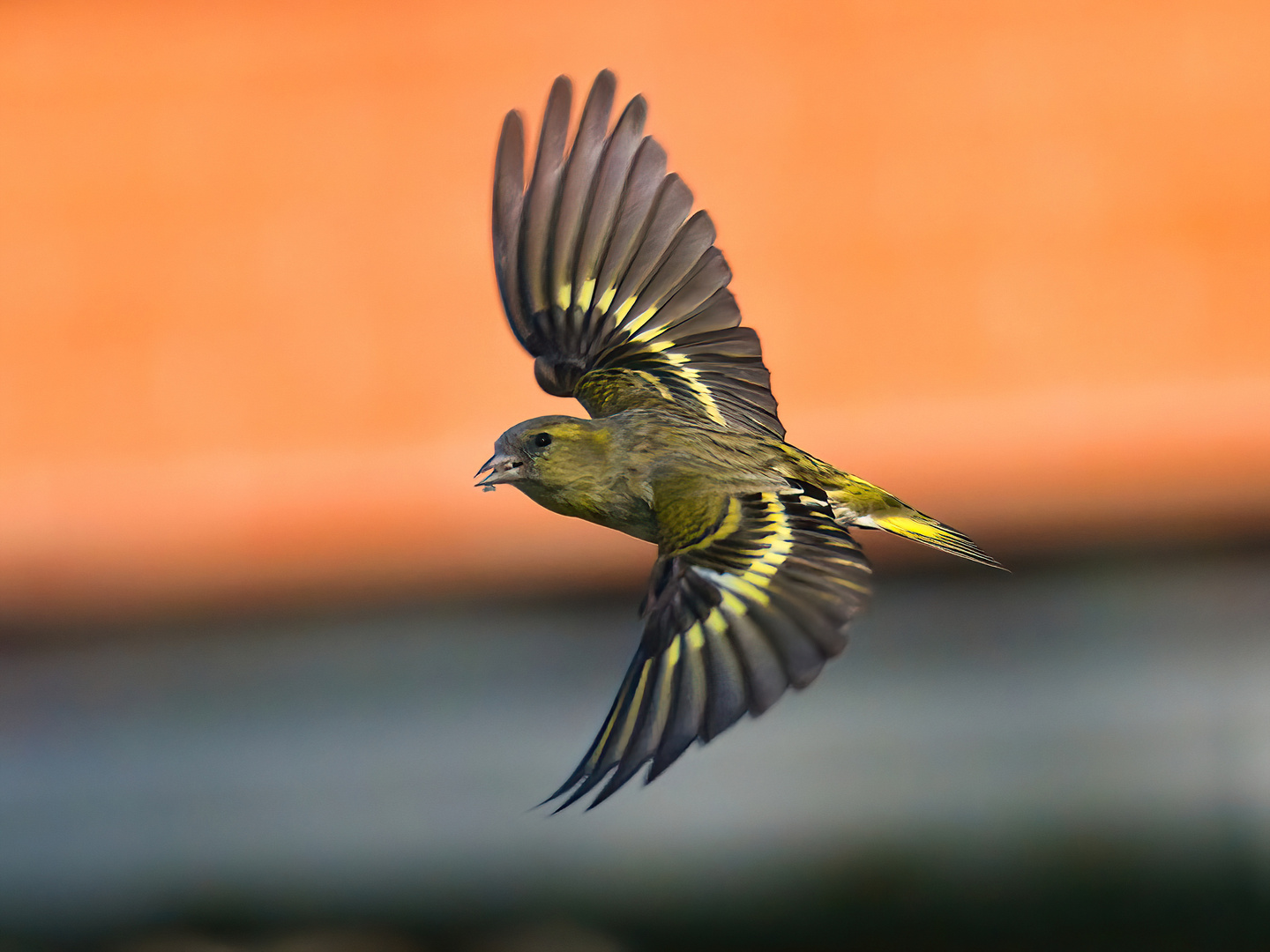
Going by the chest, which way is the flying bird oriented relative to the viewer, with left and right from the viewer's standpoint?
facing to the left of the viewer
